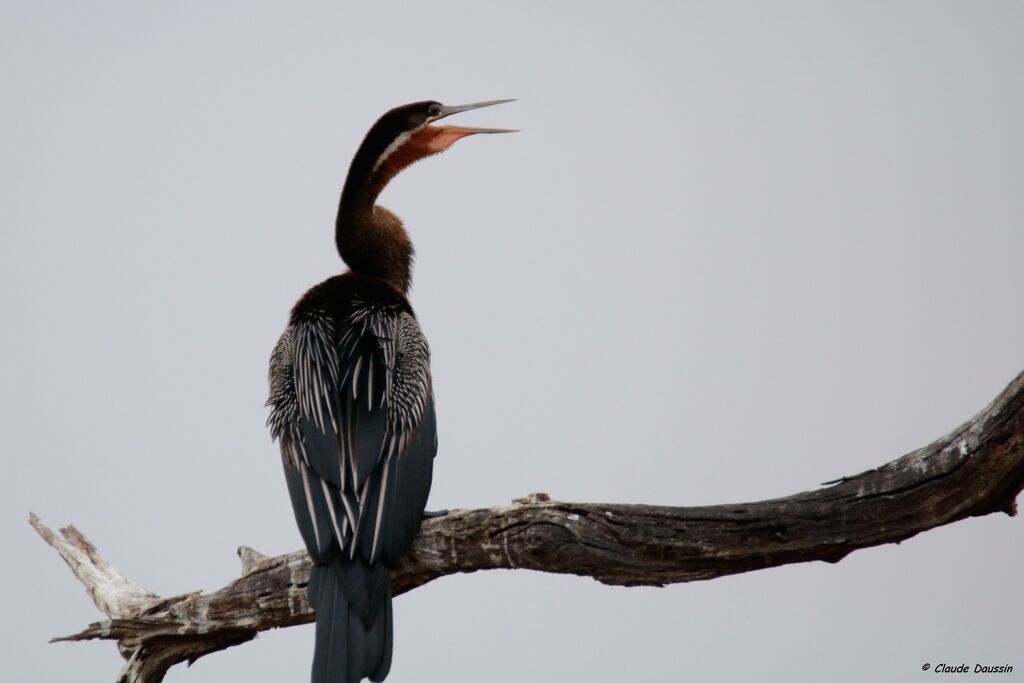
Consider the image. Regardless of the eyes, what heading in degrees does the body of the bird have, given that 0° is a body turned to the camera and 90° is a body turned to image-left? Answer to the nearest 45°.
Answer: approximately 180°
